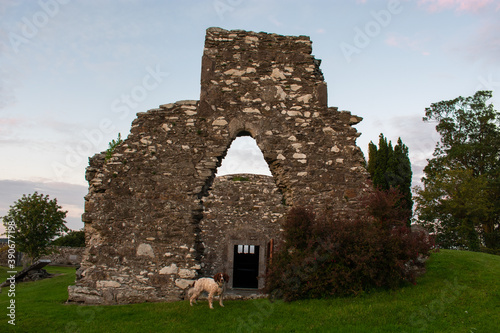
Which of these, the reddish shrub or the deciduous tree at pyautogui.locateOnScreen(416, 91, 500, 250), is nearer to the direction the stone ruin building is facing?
the reddish shrub

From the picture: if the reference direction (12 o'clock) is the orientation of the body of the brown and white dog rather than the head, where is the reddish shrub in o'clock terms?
The reddish shrub is roughly at 11 o'clock from the brown and white dog.

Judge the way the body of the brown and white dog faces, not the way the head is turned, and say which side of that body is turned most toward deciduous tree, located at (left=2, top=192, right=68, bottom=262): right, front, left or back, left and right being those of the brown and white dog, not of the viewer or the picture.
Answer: back

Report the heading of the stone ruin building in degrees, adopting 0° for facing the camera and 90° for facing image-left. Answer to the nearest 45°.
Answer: approximately 0°
